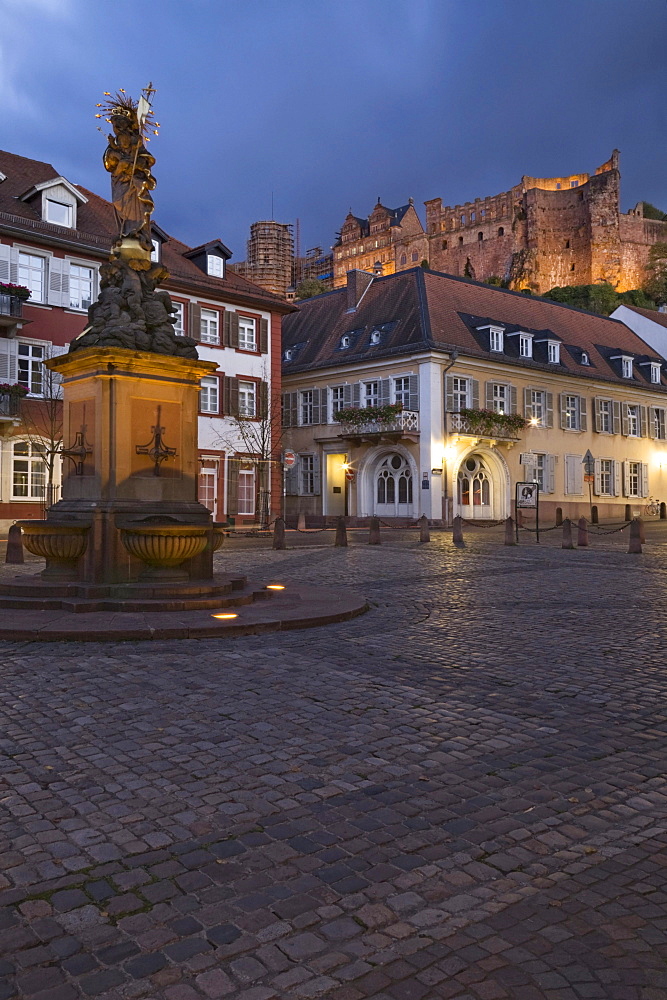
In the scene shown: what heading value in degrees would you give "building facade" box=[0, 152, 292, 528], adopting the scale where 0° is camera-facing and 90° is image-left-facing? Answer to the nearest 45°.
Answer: approximately 315°

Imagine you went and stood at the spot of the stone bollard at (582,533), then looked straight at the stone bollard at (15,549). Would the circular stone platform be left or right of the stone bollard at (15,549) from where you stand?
left

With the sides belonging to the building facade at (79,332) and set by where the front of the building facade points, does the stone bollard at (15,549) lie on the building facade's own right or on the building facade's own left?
on the building facade's own right

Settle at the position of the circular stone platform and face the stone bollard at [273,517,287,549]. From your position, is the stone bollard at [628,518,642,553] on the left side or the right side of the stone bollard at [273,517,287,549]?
right

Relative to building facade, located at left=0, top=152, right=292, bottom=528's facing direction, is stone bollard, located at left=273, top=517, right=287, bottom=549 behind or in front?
in front
